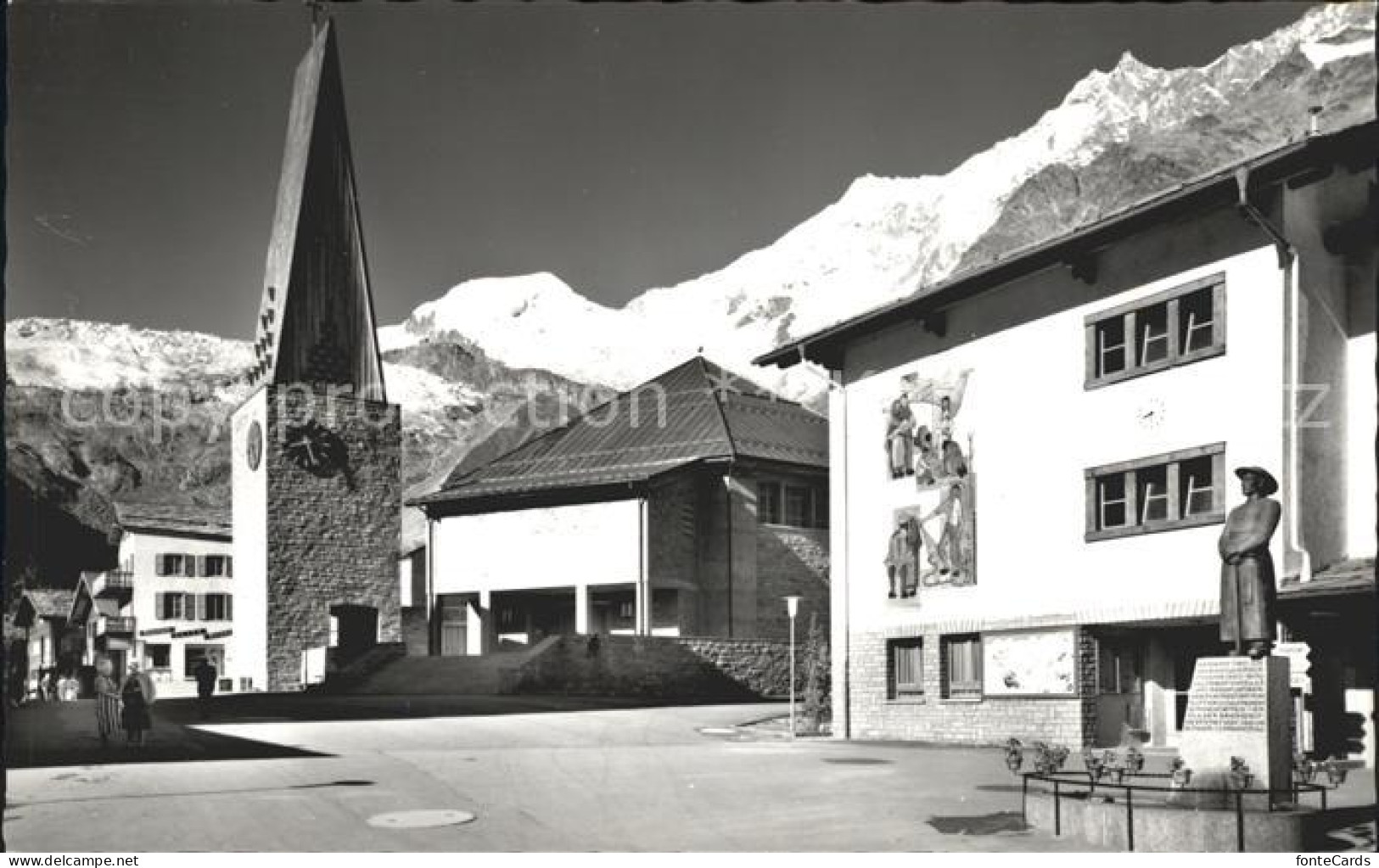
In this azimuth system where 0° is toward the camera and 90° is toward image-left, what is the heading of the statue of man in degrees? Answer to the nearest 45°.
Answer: approximately 45°

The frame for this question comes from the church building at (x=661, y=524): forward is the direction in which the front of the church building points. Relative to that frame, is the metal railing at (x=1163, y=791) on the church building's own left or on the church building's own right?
on the church building's own left

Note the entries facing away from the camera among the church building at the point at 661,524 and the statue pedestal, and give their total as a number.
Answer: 0

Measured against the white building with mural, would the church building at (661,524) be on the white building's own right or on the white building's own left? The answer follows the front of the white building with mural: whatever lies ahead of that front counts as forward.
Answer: on the white building's own right

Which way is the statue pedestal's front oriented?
toward the camera

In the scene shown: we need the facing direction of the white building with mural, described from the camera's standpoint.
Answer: facing the viewer and to the left of the viewer
